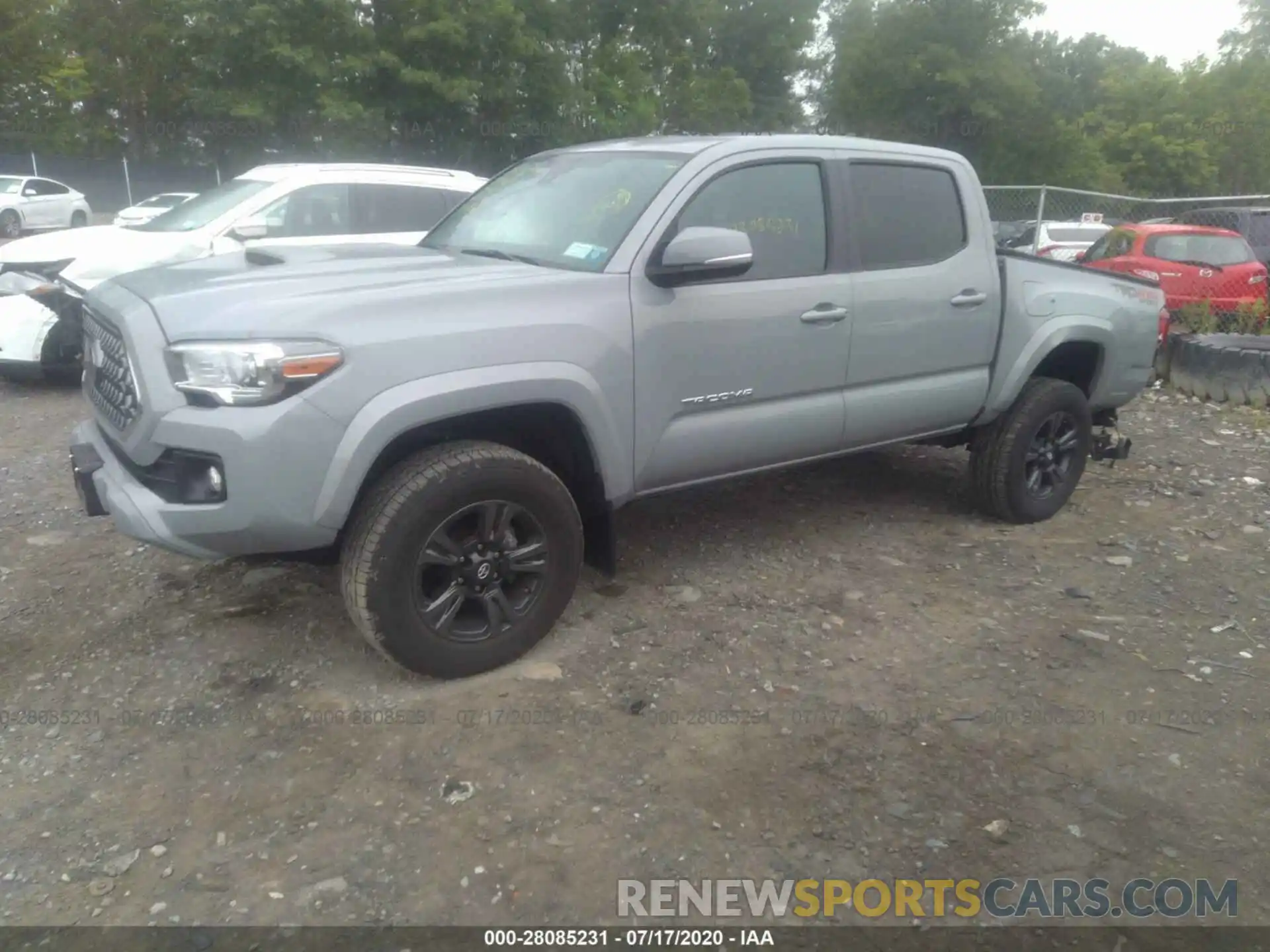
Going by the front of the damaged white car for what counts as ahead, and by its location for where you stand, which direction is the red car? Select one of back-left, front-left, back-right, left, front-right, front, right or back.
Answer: back-left

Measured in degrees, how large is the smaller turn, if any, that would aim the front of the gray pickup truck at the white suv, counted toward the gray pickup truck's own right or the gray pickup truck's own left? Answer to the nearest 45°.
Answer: approximately 90° to the gray pickup truck's own right

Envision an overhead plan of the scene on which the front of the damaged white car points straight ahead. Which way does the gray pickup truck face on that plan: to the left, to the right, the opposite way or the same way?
the same way

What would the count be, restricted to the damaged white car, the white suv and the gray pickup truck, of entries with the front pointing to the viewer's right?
0

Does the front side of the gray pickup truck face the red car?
no

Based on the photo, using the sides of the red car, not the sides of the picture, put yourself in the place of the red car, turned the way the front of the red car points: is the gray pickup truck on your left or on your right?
on your left

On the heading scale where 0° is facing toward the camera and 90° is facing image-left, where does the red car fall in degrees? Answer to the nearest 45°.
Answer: approximately 135°

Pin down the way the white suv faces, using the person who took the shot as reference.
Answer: facing the viewer and to the left of the viewer

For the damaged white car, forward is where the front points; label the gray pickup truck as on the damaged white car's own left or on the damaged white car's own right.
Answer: on the damaged white car's own left

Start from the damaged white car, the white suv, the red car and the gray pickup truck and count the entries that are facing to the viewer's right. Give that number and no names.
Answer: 0

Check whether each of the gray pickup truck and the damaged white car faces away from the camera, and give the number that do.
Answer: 0

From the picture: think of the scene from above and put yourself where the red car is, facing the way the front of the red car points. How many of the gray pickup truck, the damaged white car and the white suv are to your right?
0

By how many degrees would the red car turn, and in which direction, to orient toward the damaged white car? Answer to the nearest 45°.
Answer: approximately 90° to its left
